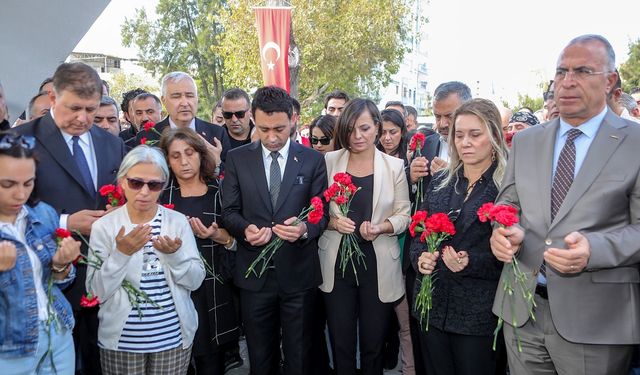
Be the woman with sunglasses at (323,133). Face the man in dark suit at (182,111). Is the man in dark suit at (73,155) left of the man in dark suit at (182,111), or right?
left

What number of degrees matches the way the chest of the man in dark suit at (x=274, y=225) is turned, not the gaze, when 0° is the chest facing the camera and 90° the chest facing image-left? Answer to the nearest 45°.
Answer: approximately 0°

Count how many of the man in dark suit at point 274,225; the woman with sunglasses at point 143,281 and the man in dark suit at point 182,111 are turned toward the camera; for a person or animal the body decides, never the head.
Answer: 3

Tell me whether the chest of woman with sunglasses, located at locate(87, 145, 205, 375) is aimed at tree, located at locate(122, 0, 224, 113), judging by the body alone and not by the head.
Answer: no

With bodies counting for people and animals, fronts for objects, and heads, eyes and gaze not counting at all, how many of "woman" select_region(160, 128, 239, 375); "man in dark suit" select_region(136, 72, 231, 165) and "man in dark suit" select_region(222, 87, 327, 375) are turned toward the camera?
3

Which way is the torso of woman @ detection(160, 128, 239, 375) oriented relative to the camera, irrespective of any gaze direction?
toward the camera

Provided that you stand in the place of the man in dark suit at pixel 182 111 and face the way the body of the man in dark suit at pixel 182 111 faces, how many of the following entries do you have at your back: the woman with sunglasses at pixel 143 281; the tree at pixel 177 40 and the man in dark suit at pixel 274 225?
1

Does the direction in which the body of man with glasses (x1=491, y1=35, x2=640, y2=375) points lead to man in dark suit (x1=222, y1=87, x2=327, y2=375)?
no

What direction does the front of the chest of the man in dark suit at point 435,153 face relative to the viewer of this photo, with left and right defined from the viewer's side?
facing the viewer and to the left of the viewer

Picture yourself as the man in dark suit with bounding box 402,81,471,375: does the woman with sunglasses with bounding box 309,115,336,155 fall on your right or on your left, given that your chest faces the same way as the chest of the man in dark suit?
on your right

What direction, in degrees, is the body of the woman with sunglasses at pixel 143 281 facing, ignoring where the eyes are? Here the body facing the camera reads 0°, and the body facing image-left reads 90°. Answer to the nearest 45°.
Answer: approximately 0°

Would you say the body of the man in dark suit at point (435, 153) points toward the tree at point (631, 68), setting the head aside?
no

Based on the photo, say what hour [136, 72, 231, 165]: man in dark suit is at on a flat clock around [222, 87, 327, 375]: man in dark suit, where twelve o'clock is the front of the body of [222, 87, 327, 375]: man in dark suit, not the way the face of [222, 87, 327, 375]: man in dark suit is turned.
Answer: [136, 72, 231, 165]: man in dark suit is roughly at 5 o'clock from [222, 87, 327, 375]: man in dark suit.

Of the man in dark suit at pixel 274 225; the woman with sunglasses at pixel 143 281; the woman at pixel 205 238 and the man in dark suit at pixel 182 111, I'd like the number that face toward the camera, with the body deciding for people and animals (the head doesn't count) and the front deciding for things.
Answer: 4

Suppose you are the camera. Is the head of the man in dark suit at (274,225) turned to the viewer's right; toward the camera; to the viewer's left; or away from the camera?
toward the camera

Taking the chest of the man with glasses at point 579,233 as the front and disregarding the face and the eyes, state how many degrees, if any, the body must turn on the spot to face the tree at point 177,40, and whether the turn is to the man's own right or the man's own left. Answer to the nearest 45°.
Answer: approximately 90° to the man's own right

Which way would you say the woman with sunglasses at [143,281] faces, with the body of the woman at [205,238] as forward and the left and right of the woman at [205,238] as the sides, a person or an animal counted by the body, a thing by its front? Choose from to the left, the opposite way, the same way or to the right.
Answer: the same way

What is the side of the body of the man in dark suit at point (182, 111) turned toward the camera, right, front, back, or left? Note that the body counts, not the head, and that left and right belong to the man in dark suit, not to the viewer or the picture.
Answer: front

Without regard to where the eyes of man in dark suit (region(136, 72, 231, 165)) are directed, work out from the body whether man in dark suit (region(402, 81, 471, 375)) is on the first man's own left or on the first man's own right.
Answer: on the first man's own left

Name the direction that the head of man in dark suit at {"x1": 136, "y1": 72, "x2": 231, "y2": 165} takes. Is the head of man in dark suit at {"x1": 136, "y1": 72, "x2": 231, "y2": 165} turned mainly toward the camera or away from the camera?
toward the camera

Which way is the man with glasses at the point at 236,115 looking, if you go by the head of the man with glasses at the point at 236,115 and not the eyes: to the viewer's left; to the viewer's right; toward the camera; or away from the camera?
toward the camera
